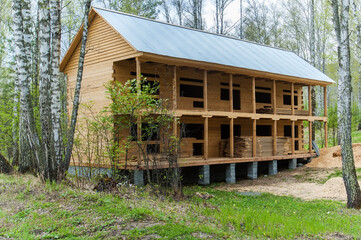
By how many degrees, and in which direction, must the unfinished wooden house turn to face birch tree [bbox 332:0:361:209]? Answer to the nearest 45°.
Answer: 0° — it already faces it

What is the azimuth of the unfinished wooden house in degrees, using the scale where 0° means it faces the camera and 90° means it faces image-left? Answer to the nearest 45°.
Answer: approximately 315°
